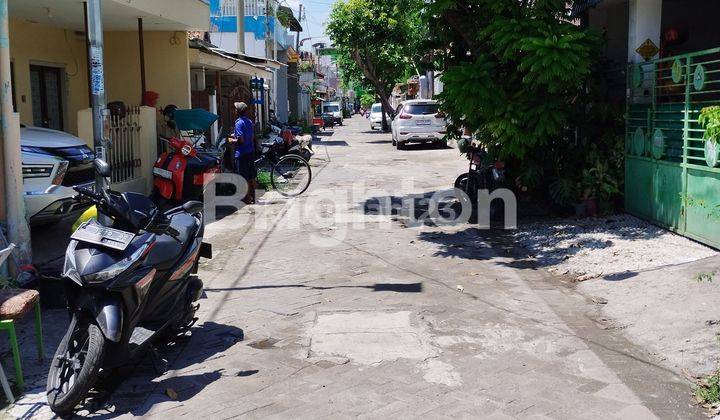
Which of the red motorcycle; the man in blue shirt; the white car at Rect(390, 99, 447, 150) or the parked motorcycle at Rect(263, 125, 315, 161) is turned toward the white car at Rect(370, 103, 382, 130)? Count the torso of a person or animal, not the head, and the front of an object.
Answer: the white car at Rect(390, 99, 447, 150)

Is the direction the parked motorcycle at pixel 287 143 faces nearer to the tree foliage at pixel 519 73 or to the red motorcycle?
the tree foliage

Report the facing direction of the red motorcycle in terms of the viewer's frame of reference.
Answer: facing the viewer and to the left of the viewer

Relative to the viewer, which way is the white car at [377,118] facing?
toward the camera

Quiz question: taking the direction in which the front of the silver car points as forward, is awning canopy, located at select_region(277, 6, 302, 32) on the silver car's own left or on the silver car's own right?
on the silver car's own left

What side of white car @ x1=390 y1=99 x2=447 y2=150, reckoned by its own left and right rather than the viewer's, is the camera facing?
back

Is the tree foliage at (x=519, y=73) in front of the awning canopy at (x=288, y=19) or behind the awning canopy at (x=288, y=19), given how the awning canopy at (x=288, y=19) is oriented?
in front

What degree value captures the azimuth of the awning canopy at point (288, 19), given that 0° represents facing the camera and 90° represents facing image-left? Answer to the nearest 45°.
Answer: approximately 315°

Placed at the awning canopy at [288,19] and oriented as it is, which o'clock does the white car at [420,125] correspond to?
The white car is roughly at 1 o'clock from the awning canopy.

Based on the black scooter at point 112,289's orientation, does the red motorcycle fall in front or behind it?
behind

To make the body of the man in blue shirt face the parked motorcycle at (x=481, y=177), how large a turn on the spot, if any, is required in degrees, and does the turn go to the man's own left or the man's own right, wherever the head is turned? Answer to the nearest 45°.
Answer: approximately 135° to the man's own left

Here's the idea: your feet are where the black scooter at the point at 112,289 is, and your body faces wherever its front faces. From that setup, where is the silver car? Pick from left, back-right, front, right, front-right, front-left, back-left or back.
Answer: back-right
